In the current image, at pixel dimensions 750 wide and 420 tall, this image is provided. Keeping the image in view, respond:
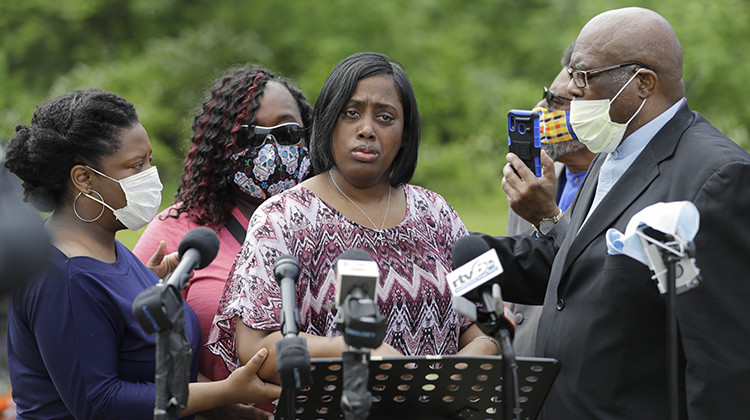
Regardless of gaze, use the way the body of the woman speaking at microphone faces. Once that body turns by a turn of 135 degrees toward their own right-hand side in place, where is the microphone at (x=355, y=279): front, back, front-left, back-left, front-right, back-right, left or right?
back-left

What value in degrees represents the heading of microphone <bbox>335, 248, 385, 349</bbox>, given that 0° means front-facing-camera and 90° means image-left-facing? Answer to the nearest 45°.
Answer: approximately 180°

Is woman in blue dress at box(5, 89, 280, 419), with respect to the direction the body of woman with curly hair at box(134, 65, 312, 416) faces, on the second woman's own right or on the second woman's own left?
on the second woman's own right

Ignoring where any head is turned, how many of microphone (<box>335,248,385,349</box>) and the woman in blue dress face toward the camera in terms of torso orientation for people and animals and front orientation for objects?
0

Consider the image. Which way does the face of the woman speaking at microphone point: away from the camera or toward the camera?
toward the camera

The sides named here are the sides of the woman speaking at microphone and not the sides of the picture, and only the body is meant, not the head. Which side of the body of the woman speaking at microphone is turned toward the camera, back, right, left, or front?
front

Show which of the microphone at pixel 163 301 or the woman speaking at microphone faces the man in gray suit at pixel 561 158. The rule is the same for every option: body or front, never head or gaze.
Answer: the microphone

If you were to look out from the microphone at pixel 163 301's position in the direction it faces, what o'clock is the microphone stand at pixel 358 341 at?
The microphone stand is roughly at 2 o'clock from the microphone.

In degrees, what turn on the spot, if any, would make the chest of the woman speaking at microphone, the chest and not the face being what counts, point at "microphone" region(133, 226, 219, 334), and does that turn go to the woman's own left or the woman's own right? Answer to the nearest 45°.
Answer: approximately 45° to the woman's own right

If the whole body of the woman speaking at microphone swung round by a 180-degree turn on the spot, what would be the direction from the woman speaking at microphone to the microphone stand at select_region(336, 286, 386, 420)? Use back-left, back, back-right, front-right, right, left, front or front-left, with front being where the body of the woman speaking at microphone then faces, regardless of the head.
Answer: back

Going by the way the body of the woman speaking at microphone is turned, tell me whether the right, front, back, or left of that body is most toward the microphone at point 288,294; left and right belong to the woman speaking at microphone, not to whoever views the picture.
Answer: front

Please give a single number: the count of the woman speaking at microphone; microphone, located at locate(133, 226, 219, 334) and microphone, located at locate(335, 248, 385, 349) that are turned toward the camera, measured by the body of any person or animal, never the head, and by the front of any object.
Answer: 1

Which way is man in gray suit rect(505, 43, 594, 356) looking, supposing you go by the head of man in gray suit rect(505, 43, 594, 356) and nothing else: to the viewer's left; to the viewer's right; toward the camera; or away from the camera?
to the viewer's left

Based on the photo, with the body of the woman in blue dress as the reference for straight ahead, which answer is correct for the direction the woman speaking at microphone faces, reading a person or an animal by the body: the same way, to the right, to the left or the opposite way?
to the right

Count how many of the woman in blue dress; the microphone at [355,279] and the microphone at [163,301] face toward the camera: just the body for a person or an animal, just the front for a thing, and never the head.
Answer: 0

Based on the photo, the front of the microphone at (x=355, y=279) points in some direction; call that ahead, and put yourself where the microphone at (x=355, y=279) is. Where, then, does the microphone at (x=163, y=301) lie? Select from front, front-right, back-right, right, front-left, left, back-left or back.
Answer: left

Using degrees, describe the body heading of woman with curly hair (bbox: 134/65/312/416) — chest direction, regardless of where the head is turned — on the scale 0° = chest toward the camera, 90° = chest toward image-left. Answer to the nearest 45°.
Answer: approximately 315°

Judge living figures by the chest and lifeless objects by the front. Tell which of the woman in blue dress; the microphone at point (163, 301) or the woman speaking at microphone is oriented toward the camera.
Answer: the woman speaking at microphone
